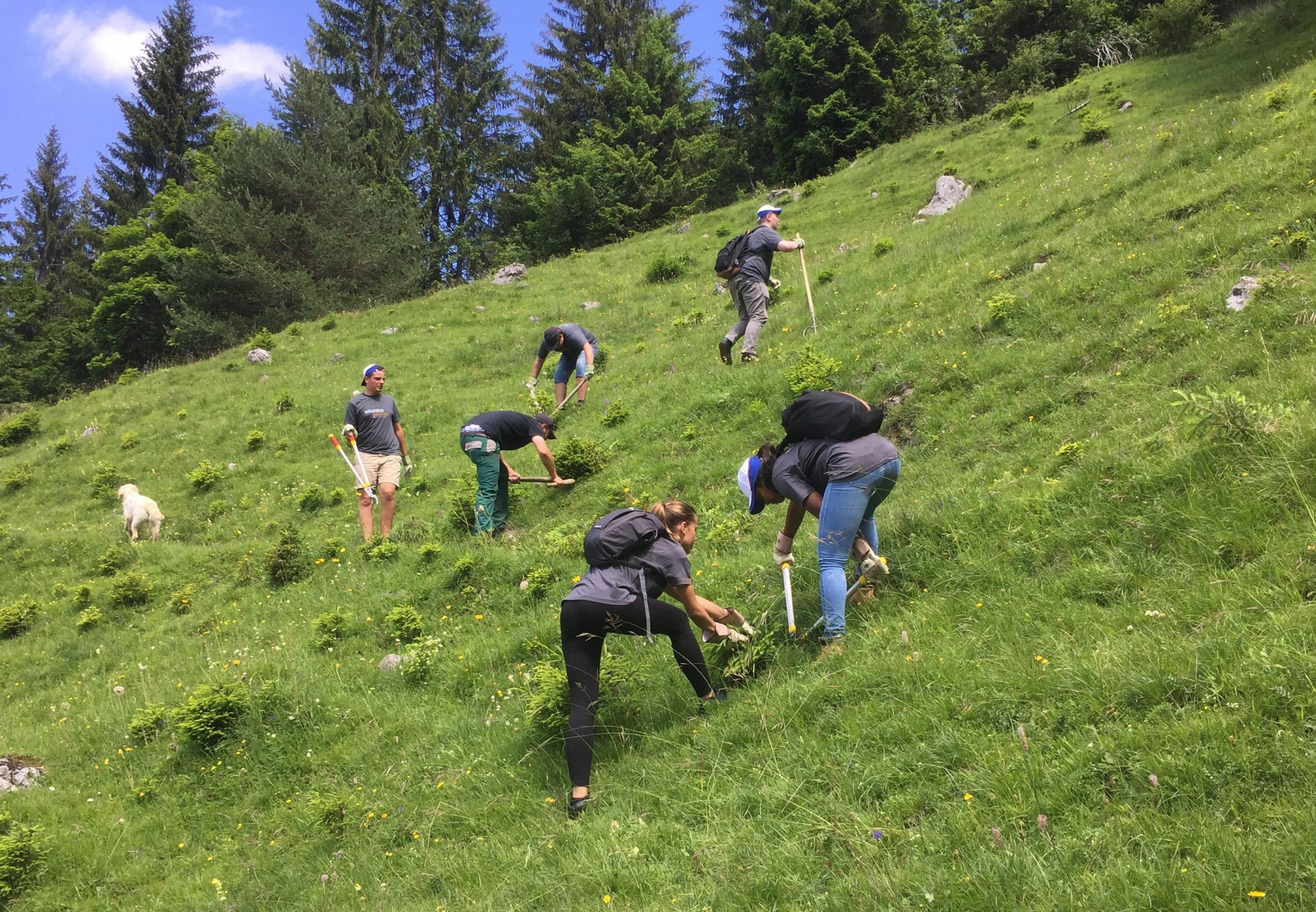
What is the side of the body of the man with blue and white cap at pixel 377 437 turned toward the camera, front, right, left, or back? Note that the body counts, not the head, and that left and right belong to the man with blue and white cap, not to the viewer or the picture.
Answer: front

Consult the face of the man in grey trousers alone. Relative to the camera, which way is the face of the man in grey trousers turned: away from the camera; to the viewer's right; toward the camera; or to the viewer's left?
to the viewer's right

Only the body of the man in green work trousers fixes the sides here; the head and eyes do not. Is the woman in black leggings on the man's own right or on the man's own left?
on the man's own right

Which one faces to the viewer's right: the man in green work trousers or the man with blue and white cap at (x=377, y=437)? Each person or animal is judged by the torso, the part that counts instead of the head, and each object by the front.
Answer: the man in green work trousers

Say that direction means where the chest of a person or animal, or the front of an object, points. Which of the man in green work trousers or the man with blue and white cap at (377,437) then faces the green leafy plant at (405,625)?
the man with blue and white cap

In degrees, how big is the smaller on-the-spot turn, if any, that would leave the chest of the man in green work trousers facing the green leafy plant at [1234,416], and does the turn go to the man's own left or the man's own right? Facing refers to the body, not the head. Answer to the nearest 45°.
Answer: approximately 45° to the man's own right

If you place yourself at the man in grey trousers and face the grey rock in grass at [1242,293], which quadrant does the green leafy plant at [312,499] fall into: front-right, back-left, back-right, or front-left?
back-right

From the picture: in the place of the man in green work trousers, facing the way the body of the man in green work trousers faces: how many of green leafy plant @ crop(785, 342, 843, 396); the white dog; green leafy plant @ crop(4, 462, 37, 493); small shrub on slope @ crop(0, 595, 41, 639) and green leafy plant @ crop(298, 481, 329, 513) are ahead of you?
1

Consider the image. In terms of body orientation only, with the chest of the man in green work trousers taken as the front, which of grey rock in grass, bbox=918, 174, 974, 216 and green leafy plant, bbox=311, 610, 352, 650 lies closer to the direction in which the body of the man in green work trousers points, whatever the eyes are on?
the grey rock in grass

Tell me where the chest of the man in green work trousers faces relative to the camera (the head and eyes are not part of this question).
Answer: to the viewer's right

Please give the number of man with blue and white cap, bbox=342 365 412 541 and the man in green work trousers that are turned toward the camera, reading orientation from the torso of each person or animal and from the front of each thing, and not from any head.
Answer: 1

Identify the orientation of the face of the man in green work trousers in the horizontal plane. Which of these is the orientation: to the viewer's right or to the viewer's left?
to the viewer's right

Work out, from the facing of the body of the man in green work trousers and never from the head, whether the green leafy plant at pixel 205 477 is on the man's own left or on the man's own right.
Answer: on the man's own left
